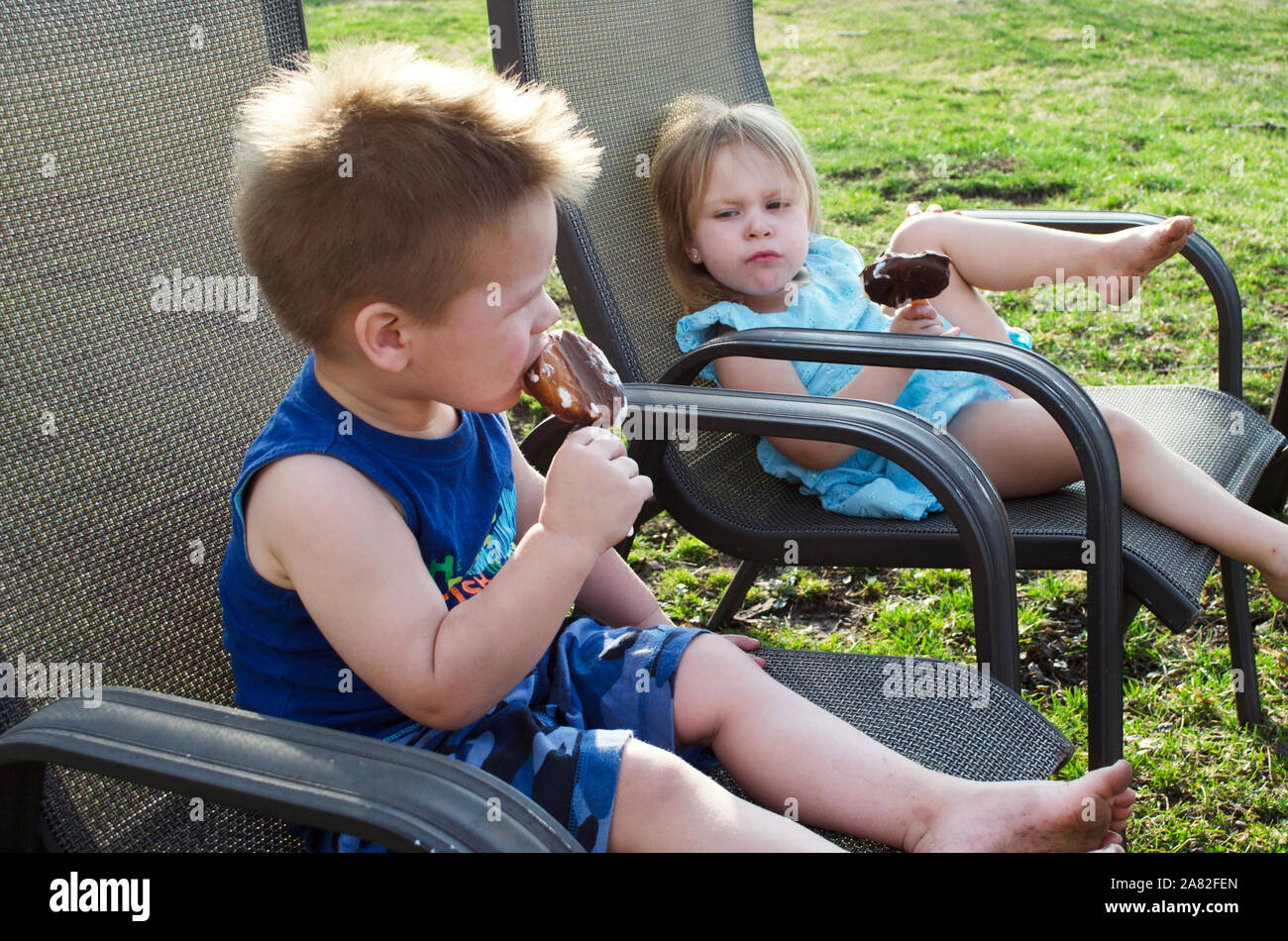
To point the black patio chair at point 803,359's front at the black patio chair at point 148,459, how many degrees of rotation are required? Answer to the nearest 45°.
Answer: approximately 90° to its right

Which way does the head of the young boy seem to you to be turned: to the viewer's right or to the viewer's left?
to the viewer's right

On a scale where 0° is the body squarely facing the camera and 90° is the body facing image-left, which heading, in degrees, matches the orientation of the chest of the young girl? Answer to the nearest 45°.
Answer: approximately 315°

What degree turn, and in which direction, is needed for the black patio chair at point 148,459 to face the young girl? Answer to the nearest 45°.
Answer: approximately 90° to its left

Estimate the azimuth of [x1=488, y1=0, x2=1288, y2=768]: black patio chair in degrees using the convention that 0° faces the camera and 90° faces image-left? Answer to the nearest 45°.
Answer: approximately 315°
